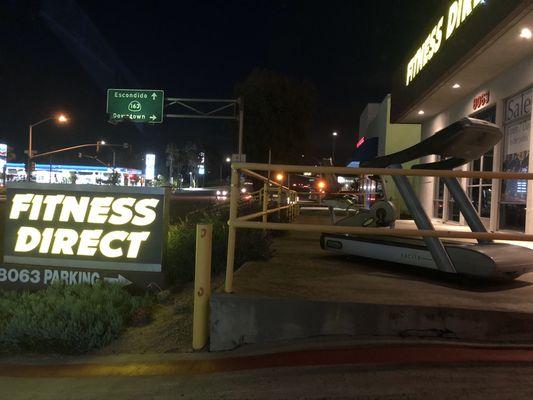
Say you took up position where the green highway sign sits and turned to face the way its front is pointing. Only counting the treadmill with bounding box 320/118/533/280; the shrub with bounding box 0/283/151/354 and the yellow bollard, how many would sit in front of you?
3

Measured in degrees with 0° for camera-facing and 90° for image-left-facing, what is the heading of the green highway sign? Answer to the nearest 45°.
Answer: approximately 0°

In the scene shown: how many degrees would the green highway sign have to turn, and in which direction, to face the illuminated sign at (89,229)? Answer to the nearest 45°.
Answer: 0° — it already faces it

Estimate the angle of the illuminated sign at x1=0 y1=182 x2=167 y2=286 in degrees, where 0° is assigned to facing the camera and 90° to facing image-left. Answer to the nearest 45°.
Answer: approximately 0°

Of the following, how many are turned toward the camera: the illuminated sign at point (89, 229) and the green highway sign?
2

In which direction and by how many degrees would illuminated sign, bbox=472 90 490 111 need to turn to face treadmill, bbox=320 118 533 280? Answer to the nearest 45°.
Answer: approximately 45° to its left

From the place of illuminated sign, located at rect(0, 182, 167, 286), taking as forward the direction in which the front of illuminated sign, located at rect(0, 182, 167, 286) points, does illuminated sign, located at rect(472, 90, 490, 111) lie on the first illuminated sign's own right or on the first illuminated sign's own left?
on the first illuminated sign's own left

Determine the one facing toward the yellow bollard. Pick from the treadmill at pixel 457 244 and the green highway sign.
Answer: the green highway sign

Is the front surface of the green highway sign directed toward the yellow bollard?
yes

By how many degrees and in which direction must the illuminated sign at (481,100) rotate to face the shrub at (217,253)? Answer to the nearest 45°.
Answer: approximately 45° to its left

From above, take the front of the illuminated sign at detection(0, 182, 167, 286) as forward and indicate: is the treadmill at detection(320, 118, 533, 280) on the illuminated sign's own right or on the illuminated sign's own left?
on the illuminated sign's own left

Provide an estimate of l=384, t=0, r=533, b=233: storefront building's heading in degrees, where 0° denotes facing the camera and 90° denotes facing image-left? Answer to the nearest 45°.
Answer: approximately 45°

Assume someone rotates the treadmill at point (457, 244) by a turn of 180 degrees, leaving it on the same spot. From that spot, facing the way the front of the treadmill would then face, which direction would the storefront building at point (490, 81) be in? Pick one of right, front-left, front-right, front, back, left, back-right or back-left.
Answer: front-right

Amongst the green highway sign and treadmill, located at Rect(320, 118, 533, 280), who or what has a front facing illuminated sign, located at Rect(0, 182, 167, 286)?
the green highway sign
